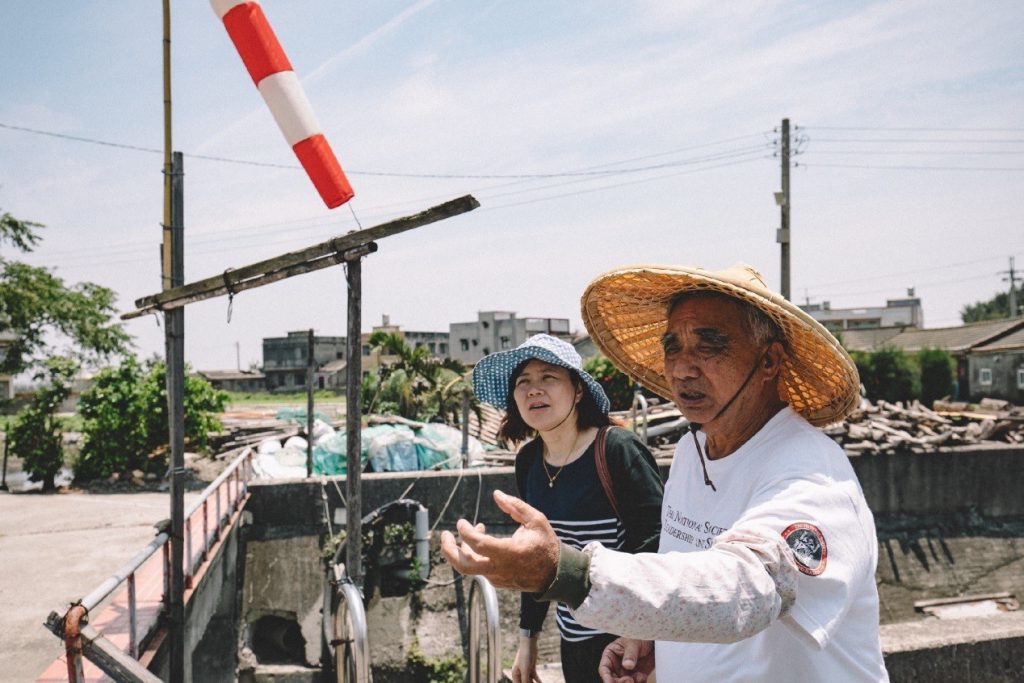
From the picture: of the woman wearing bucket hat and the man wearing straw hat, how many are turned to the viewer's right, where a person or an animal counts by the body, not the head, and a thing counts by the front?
0

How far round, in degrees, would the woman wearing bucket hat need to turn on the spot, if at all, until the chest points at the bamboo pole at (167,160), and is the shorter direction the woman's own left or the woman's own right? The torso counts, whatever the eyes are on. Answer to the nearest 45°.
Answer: approximately 90° to the woman's own right

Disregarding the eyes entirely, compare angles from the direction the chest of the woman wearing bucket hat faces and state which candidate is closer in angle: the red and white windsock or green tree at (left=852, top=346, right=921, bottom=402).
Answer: the red and white windsock

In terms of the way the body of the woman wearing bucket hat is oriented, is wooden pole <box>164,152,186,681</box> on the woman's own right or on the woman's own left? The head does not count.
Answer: on the woman's own right

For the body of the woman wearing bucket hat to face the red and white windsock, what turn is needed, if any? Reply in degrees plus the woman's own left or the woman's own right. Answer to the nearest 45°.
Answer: approximately 90° to the woman's own right

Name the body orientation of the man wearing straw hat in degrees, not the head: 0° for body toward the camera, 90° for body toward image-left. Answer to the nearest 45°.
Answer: approximately 45°

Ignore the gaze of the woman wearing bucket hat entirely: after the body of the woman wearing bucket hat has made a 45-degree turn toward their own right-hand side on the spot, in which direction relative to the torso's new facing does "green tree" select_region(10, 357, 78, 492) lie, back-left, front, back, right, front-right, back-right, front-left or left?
front-right

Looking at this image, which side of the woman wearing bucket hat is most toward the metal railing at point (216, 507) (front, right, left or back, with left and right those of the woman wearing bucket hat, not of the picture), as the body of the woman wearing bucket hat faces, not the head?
right

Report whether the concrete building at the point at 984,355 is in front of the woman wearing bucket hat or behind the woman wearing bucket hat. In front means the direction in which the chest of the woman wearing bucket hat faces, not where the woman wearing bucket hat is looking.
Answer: behind

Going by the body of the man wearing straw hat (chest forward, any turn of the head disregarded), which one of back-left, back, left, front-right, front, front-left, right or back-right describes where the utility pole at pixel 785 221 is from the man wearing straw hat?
back-right

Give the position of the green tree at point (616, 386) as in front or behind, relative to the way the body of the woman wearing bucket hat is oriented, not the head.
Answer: behind
